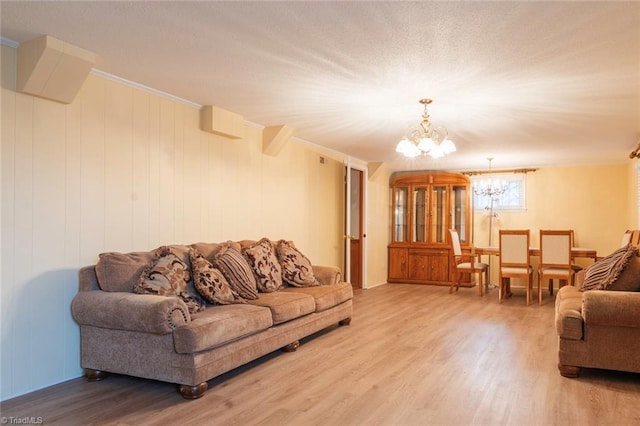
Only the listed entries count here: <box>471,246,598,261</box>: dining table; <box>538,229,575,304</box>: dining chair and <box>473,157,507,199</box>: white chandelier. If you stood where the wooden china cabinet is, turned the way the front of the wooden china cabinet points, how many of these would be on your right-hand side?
0

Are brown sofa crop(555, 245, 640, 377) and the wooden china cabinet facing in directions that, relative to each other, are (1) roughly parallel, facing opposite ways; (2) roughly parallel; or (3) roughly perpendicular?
roughly perpendicular

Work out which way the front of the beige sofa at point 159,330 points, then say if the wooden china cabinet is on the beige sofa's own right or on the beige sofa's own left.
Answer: on the beige sofa's own left

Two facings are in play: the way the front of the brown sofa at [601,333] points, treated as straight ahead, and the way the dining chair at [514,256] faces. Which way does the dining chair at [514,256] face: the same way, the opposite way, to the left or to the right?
to the right

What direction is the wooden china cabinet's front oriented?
toward the camera

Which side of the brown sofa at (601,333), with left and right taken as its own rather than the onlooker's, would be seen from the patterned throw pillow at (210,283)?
front

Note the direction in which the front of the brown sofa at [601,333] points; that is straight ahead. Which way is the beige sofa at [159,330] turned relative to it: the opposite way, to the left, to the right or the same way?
the opposite way

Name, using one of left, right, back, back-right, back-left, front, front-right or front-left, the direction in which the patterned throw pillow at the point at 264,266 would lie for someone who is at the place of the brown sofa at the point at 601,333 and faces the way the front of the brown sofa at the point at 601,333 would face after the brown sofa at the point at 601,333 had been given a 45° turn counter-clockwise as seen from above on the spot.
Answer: front-right

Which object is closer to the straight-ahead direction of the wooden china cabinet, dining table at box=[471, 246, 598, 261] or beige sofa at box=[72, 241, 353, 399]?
the beige sofa

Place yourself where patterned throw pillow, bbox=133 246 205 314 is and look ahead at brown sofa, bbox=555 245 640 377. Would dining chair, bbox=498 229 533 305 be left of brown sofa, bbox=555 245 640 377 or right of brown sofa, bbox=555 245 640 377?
left

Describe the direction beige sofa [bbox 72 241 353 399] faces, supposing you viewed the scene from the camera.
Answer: facing the viewer and to the right of the viewer

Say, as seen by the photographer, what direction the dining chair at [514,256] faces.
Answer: facing away from the viewer

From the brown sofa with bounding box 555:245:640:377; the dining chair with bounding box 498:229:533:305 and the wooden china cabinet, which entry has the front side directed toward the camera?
the wooden china cabinet

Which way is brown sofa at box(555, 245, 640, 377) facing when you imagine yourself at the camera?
facing to the left of the viewer

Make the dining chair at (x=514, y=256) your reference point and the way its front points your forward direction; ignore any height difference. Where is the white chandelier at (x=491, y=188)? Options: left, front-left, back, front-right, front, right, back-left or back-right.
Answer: front

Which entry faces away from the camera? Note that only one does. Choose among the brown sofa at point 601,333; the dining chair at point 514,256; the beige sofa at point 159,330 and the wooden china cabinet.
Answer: the dining chair

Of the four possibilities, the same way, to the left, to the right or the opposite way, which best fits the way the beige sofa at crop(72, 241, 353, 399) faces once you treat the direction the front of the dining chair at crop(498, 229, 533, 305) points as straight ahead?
to the right

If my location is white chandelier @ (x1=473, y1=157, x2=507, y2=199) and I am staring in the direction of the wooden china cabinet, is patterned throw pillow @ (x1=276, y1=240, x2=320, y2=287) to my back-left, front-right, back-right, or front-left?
front-left

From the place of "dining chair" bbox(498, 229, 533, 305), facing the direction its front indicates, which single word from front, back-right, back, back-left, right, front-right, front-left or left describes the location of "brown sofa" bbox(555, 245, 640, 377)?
back

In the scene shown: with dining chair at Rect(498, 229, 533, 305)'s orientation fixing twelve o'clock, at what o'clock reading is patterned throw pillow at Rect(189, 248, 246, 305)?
The patterned throw pillow is roughly at 7 o'clock from the dining chair.

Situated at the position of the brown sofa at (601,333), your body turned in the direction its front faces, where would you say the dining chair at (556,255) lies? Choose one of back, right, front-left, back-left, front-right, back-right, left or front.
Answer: right

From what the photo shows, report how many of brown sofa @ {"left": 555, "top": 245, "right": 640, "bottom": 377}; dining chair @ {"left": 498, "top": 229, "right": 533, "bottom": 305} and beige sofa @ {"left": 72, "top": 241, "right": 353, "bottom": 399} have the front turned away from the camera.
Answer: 1
